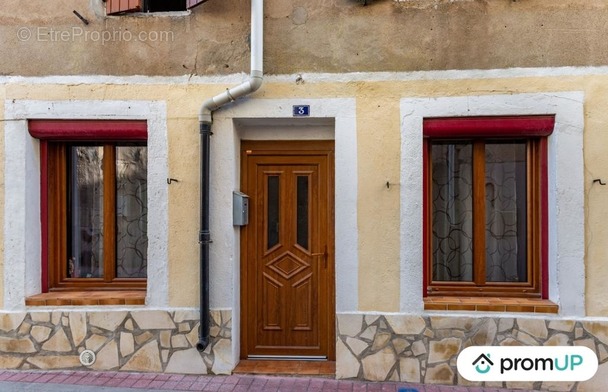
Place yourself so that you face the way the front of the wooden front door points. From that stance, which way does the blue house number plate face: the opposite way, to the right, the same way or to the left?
the same way

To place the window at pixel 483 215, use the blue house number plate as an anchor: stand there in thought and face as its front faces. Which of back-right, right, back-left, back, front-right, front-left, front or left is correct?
left

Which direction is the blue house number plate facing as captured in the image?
toward the camera

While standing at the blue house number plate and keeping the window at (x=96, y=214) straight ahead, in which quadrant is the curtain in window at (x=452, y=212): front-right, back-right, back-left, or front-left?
back-right

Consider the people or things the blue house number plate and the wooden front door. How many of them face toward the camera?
2

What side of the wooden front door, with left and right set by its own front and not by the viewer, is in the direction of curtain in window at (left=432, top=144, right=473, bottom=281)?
left

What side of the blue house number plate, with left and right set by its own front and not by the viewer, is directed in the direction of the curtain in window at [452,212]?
left

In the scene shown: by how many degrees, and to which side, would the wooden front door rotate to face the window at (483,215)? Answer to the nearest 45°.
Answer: approximately 90° to its left

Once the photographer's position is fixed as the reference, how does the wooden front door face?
facing the viewer

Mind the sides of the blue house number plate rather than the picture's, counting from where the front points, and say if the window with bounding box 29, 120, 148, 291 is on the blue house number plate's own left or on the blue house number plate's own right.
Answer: on the blue house number plate's own right

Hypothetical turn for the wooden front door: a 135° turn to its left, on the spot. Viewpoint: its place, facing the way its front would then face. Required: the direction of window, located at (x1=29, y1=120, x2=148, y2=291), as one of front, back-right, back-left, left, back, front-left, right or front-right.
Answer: back-left
